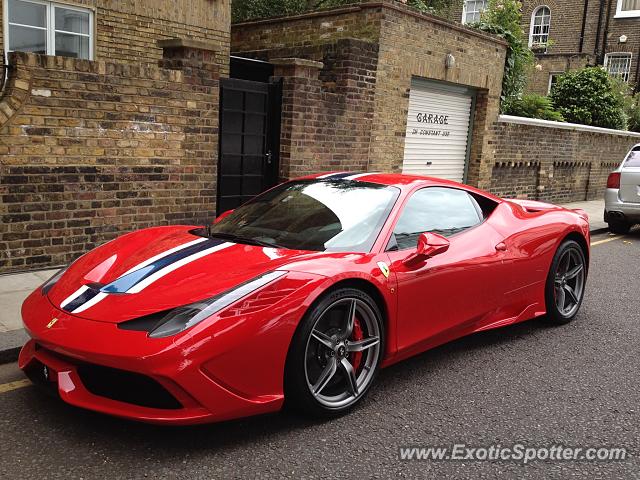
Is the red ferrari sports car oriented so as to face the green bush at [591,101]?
no

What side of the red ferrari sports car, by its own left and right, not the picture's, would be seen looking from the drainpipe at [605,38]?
back

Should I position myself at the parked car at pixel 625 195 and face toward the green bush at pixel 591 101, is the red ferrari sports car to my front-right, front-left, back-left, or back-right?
back-left

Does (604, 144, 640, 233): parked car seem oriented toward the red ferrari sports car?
no

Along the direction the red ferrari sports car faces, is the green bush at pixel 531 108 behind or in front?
behind

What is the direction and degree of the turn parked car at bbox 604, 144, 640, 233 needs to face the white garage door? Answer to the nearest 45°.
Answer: approximately 135° to its left

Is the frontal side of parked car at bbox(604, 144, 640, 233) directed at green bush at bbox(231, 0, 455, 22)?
no

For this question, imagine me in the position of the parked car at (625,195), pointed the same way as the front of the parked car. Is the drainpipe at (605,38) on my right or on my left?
on my left

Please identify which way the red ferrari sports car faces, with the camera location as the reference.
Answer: facing the viewer and to the left of the viewer

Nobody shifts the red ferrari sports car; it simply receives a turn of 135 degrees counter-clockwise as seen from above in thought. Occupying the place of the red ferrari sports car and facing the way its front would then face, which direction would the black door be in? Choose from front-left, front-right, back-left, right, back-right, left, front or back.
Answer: left

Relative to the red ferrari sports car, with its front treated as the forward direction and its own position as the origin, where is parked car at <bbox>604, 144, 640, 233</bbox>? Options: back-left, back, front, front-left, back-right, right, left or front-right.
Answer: back

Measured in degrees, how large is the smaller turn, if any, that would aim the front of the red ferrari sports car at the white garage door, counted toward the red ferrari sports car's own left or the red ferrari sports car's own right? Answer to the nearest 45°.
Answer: approximately 135° to the red ferrari sports car's own right

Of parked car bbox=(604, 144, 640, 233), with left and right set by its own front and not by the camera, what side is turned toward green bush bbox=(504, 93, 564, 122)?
left

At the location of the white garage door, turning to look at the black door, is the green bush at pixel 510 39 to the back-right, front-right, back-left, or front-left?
back-right

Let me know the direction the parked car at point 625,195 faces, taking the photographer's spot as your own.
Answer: facing away from the viewer and to the right of the viewer

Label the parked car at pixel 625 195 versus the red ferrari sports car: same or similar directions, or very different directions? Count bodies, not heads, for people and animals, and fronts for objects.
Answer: very different directions

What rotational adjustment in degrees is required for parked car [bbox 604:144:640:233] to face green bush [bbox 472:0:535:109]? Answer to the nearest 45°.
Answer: approximately 90° to its left
